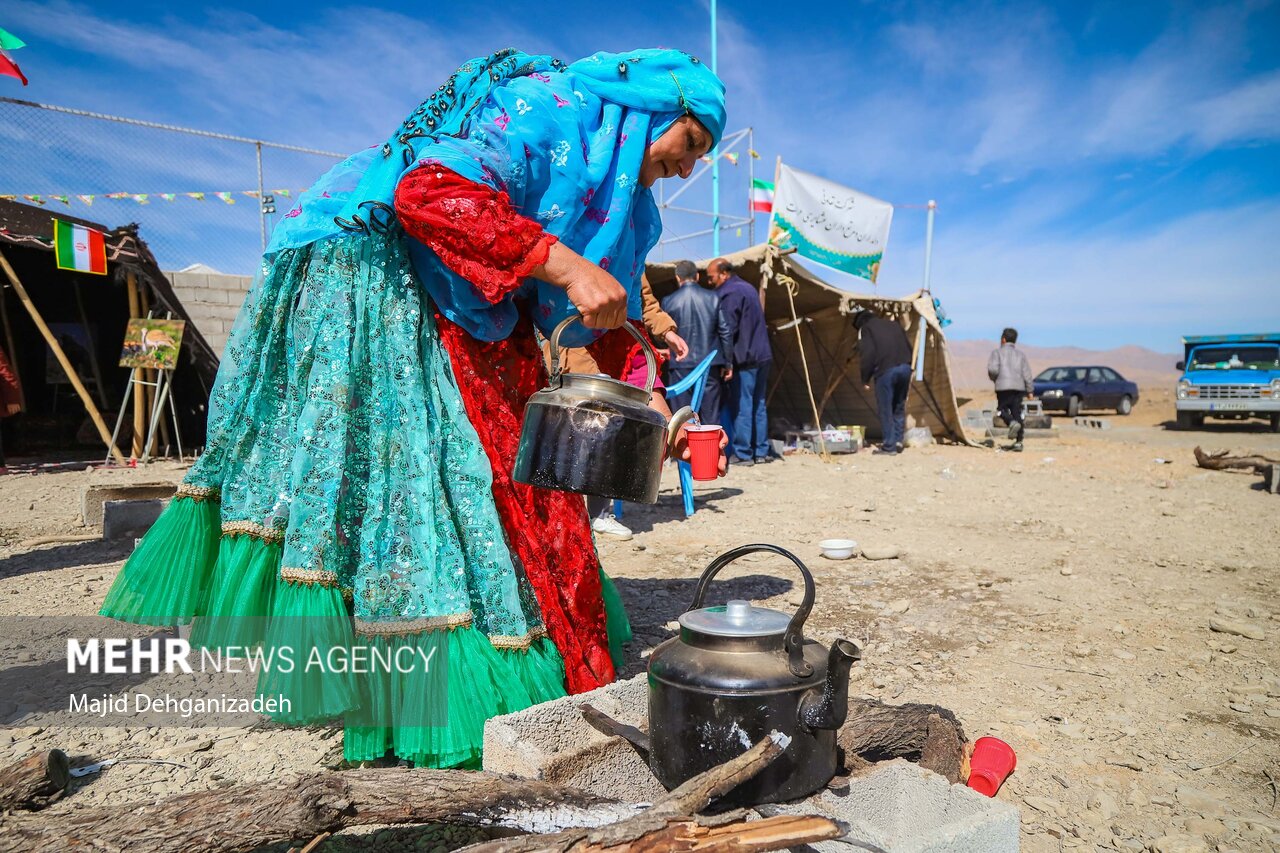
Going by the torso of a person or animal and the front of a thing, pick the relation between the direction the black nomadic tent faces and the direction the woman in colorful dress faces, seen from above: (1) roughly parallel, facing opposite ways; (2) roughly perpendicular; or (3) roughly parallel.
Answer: roughly perpendicular

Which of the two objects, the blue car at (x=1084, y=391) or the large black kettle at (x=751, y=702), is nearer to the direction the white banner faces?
the large black kettle

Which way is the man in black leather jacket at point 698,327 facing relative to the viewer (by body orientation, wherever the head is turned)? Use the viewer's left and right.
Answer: facing away from the viewer

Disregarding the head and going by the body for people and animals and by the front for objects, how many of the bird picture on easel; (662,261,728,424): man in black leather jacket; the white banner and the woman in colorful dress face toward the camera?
2

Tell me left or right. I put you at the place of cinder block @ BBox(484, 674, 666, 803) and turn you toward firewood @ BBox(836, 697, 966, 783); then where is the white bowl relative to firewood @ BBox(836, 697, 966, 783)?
left

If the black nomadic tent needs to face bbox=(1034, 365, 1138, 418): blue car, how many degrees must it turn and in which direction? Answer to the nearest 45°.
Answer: approximately 90° to its left

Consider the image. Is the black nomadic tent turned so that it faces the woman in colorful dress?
yes

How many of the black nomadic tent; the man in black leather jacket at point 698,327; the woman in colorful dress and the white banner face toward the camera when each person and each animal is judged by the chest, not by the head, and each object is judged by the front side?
2

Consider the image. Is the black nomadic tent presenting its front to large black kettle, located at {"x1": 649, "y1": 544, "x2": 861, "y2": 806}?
yes

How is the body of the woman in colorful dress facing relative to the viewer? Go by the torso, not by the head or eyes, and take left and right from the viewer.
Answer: facing to the right of the viewer

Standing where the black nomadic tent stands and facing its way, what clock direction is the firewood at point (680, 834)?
The firewood is roughly at 12 o'clock from the black nomadic tent.

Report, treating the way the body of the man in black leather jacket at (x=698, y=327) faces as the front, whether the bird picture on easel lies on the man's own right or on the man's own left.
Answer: on the man's own left

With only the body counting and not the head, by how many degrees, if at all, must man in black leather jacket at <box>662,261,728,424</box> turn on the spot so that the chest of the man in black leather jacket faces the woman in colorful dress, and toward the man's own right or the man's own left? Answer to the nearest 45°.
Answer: approximately 180°

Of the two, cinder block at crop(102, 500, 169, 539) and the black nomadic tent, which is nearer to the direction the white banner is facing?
the cinder block

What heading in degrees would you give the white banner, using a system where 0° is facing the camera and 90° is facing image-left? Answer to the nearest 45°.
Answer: approximately 0°
